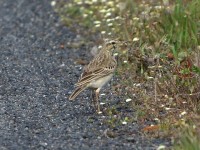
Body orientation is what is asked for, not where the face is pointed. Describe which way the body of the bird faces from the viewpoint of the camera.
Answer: to the viewer's right
